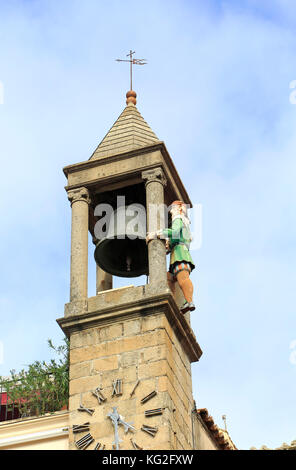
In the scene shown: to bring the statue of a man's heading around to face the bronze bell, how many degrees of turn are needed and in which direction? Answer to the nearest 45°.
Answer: approximately 45° to its right

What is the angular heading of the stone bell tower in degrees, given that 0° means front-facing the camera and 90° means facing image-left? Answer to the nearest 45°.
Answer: approximately 0°

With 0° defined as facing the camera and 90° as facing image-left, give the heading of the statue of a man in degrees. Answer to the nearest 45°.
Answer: approximately 90°

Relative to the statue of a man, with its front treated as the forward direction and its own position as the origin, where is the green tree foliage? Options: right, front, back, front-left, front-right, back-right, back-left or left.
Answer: front-right

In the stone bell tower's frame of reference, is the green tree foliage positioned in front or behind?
behind
